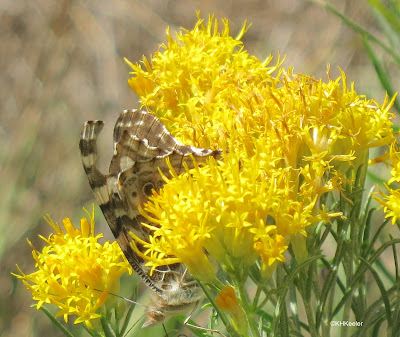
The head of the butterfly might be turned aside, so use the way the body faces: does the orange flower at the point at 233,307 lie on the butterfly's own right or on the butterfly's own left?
on the butterfly's own left
